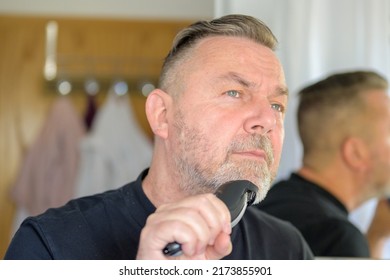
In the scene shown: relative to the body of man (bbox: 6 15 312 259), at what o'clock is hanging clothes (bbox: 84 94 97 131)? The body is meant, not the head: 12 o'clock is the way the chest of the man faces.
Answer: The hanging clothes is roughly at 7 o'clock from the man.

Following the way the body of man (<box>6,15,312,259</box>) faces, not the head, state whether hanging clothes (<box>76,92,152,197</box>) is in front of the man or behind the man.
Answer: behind

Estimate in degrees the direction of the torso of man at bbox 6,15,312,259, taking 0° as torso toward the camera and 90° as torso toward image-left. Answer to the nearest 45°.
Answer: approximately 315°

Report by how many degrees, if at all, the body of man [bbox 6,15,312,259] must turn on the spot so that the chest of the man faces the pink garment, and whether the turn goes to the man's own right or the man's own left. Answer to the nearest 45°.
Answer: approximately 135° to the man's own left
